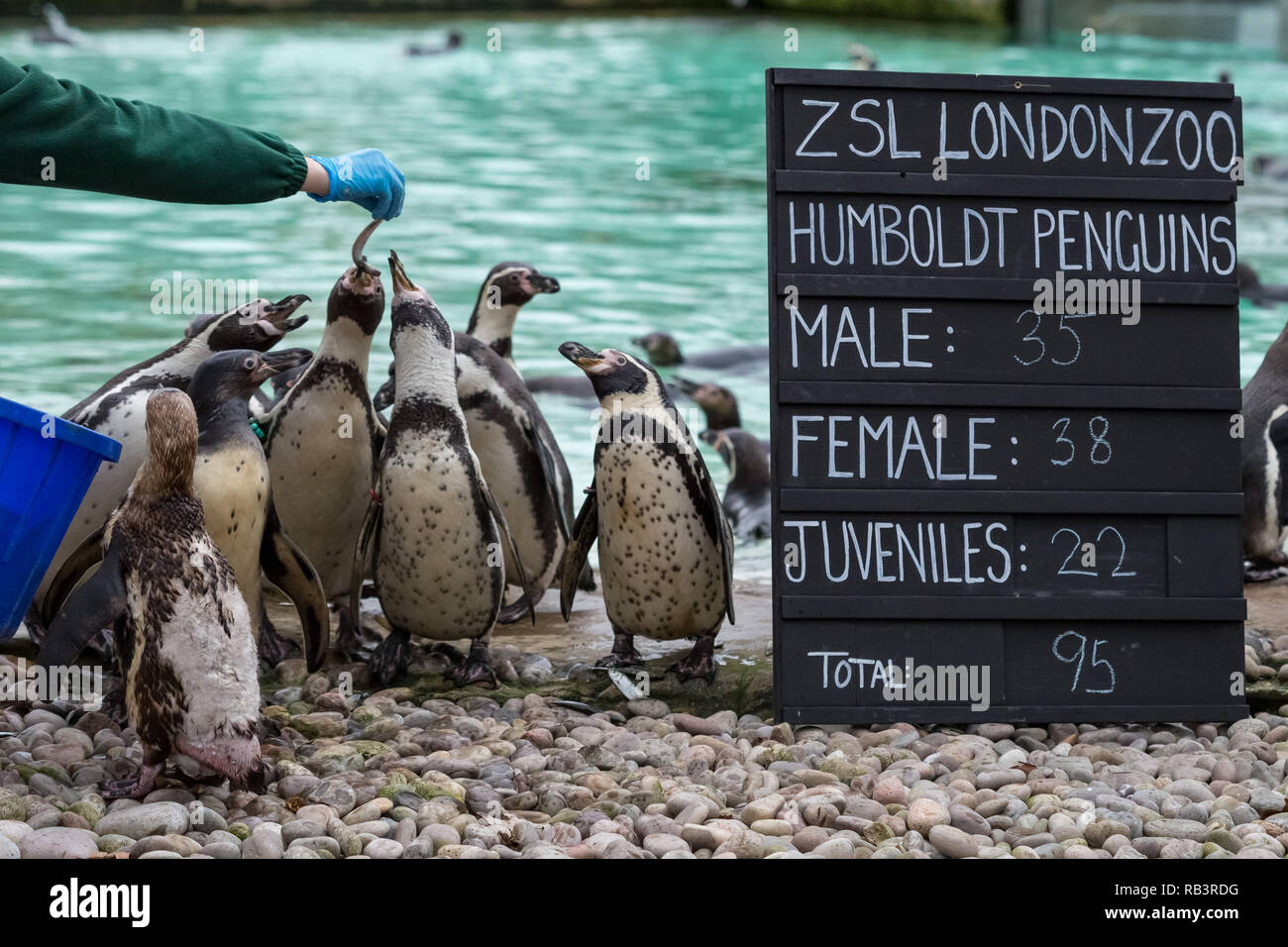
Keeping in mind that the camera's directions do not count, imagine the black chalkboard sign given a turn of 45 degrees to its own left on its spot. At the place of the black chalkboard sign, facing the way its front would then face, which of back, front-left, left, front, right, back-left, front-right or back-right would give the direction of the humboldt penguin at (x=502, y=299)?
back

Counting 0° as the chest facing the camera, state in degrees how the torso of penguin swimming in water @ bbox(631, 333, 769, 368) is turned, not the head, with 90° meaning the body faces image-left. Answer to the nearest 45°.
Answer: approximately 90°

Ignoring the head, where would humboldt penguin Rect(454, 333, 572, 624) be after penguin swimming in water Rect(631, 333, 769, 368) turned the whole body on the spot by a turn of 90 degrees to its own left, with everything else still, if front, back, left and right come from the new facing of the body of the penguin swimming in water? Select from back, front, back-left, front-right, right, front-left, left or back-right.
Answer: front

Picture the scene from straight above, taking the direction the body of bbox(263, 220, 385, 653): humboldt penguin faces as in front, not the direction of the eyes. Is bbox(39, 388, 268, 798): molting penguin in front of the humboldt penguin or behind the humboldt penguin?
in front

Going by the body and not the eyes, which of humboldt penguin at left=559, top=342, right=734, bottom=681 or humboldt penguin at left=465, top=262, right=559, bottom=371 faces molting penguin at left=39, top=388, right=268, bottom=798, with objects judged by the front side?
humboldt penguin at left=559, top=342, right=734, bottom=681

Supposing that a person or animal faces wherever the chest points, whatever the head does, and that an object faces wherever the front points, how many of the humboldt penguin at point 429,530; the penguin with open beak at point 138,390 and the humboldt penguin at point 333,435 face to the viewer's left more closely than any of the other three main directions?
0

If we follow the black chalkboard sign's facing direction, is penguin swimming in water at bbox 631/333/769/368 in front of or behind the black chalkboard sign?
behind

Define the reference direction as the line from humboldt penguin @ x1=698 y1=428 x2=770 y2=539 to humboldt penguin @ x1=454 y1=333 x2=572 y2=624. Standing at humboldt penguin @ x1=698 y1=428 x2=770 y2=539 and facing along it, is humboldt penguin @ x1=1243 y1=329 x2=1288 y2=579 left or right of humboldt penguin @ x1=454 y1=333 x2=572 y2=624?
left

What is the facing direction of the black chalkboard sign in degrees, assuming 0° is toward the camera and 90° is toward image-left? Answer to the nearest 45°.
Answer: approximately 0°

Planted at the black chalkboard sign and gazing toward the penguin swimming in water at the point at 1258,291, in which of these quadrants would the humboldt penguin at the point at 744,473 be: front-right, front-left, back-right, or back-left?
front-left

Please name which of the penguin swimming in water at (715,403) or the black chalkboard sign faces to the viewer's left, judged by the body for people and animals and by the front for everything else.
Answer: the penguin swimming in water
